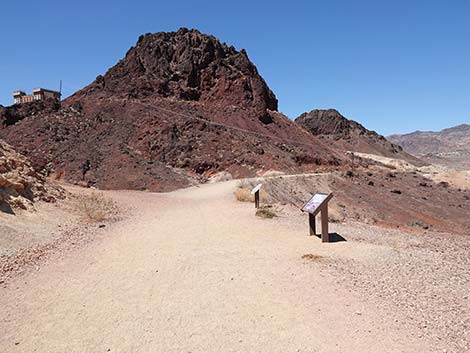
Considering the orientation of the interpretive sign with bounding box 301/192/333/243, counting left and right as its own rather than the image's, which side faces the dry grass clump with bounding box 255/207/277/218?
right

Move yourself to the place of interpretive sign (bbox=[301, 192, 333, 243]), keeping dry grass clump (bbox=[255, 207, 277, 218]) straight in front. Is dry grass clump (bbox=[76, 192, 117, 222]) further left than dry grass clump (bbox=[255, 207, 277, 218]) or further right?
left

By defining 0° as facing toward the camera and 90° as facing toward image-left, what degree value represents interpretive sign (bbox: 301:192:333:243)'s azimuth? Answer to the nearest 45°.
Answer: approximately 45°

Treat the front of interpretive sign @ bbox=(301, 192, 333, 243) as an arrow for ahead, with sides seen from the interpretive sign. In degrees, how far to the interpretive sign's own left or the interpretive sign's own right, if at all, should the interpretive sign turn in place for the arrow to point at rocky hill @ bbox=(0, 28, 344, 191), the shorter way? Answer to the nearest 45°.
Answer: approximately 90° to the interpretive sign's own right

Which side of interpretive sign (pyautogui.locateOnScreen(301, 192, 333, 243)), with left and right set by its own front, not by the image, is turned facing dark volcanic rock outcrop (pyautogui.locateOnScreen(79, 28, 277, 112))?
right

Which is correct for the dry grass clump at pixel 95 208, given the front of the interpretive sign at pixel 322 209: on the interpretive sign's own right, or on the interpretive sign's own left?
on the interpretive sign's own right
